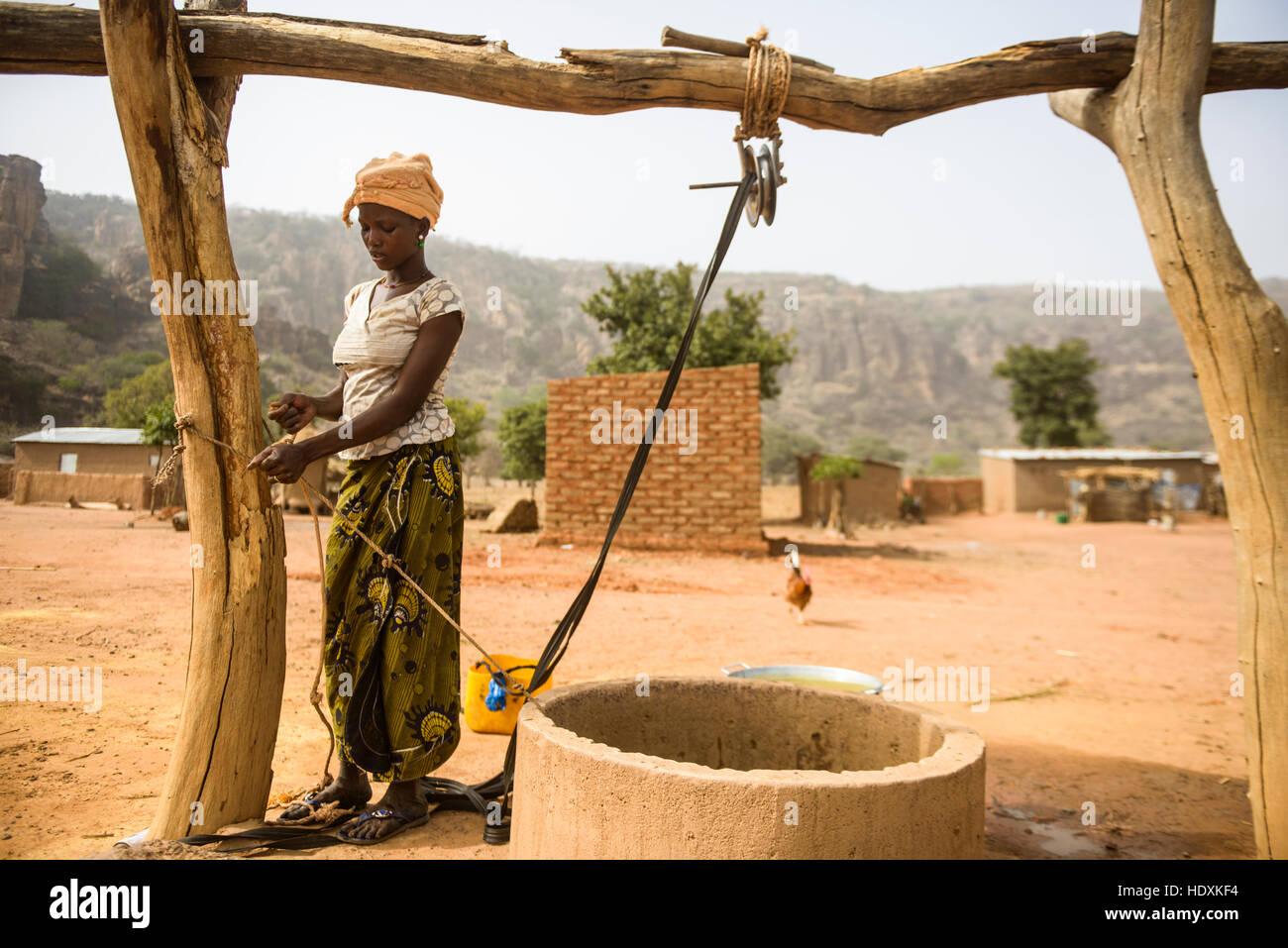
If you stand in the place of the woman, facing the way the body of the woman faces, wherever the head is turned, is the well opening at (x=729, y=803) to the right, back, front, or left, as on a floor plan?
left

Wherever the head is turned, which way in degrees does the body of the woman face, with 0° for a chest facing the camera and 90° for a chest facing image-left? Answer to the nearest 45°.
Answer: approximately 45°

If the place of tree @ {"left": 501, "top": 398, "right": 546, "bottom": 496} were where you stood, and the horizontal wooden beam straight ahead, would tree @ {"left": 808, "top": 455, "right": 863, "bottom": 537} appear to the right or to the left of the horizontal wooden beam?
left

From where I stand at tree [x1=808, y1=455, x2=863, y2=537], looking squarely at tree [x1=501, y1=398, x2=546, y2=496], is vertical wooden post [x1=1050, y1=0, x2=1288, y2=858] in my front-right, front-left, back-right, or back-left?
back-left

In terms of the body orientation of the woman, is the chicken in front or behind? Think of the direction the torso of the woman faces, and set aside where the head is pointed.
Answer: behind

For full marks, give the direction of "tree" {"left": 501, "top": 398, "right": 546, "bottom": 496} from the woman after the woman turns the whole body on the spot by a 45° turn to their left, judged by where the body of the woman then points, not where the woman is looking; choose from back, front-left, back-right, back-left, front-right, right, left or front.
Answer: back

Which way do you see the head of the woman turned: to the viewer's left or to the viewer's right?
to the viewer's left
